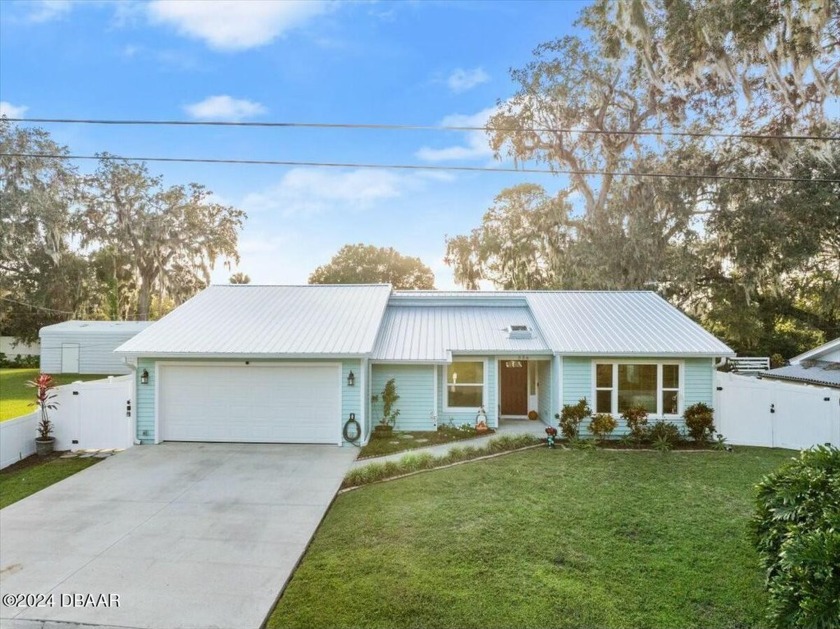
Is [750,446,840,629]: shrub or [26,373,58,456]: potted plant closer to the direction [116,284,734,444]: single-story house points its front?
the shrub

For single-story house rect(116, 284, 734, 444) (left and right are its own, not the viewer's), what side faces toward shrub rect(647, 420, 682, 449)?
left

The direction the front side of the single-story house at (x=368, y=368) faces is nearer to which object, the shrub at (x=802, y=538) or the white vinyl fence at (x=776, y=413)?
the shrub

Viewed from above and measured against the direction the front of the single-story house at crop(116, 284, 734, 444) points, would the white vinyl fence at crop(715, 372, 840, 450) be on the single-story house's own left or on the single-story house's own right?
on the single-story house's own left

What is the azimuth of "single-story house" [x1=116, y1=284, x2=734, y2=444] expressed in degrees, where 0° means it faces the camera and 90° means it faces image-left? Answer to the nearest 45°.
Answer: approximately 0°

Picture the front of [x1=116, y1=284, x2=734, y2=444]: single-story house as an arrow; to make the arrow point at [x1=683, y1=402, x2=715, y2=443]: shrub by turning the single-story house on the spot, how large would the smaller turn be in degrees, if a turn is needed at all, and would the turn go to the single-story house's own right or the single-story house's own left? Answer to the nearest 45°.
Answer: approximately 90° to the single-story house's own left

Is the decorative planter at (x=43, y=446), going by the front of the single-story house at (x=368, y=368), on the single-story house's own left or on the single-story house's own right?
on the single-story house's own right

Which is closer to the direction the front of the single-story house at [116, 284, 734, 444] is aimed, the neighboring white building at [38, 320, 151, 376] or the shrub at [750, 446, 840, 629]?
the shrub

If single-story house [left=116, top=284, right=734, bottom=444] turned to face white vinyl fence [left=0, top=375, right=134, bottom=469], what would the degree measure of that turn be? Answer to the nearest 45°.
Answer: approximately 90° to its right
